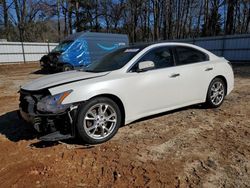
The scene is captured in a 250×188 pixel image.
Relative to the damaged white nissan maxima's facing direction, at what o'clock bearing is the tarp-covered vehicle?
The tarp-covered vehicle is roughly at 4 o'clock from the damaged white nissan maxima.

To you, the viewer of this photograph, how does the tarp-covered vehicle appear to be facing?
facing the viewer and to the left of the viewer

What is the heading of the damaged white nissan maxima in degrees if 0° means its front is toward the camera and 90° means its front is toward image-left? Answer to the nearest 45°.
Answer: approximately 45°

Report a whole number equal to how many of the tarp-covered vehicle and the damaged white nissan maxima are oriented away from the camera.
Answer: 0

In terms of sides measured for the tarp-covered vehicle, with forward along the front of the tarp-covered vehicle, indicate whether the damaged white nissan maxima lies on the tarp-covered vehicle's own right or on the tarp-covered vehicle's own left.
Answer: on the tarp-covered vehicle's own left

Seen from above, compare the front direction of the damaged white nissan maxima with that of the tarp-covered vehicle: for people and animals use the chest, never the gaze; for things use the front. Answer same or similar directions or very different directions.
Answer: same or similar directions
